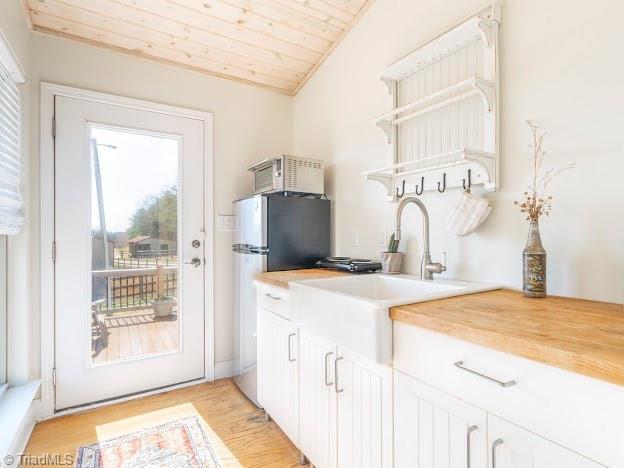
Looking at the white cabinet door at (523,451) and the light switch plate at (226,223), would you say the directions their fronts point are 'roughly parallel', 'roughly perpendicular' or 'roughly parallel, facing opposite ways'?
roughly perpendicular

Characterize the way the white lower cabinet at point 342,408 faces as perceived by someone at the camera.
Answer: facing the viewer and to the left of the viewer

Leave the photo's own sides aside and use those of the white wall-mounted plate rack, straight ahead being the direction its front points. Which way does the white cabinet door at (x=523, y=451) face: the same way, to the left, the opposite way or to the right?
the same way

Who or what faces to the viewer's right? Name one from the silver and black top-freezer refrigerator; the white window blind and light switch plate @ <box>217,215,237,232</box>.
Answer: the white window blind

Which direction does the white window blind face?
to the viewer's right

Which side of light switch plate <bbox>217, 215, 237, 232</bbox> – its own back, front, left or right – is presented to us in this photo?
front

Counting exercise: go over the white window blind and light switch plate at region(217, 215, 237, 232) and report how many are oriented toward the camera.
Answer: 1

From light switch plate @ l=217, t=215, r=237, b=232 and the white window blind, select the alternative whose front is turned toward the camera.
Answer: the light switch plate

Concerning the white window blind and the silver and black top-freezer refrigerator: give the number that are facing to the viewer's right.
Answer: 1

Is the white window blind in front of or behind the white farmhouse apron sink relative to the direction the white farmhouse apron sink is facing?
in front

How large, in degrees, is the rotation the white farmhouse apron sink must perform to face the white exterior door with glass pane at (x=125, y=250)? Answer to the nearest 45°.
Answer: approximately 45° to its right
